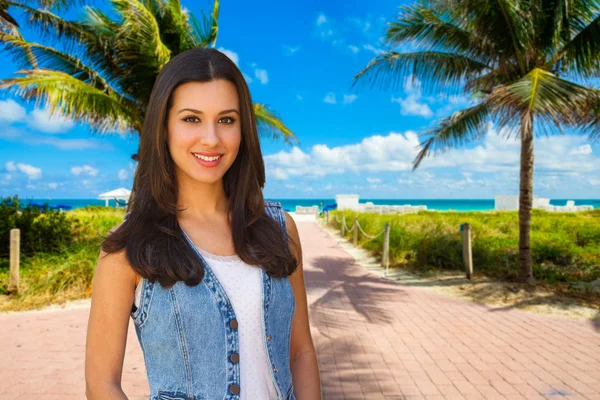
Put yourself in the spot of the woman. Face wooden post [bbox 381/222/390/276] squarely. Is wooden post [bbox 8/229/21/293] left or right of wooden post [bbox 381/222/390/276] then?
left

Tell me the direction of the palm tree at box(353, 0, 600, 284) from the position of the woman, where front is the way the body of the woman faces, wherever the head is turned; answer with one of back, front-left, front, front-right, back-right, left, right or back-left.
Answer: left

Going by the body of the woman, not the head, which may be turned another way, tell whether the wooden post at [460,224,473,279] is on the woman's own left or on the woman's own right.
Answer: on the woman's own left

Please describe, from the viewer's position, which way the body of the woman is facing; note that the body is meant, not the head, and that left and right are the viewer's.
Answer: facing the viewer and to the right of the viewer

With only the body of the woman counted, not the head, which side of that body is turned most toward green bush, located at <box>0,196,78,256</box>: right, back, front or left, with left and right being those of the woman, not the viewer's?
back

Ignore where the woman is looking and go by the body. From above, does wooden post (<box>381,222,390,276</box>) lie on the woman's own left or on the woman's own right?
on the woman's own left

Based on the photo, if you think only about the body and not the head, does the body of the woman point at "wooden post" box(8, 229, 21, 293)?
no

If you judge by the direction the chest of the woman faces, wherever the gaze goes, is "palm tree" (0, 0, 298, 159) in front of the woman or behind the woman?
behind

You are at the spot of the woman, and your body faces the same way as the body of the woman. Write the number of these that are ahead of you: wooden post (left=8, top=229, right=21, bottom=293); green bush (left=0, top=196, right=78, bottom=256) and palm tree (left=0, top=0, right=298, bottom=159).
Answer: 0

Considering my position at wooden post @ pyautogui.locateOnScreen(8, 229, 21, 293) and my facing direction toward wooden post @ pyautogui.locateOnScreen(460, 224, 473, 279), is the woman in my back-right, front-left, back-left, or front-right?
front-right

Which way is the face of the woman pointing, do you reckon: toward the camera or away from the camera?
toward the camera

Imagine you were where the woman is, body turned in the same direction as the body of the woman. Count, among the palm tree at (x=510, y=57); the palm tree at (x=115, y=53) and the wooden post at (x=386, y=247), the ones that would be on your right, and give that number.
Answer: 0
